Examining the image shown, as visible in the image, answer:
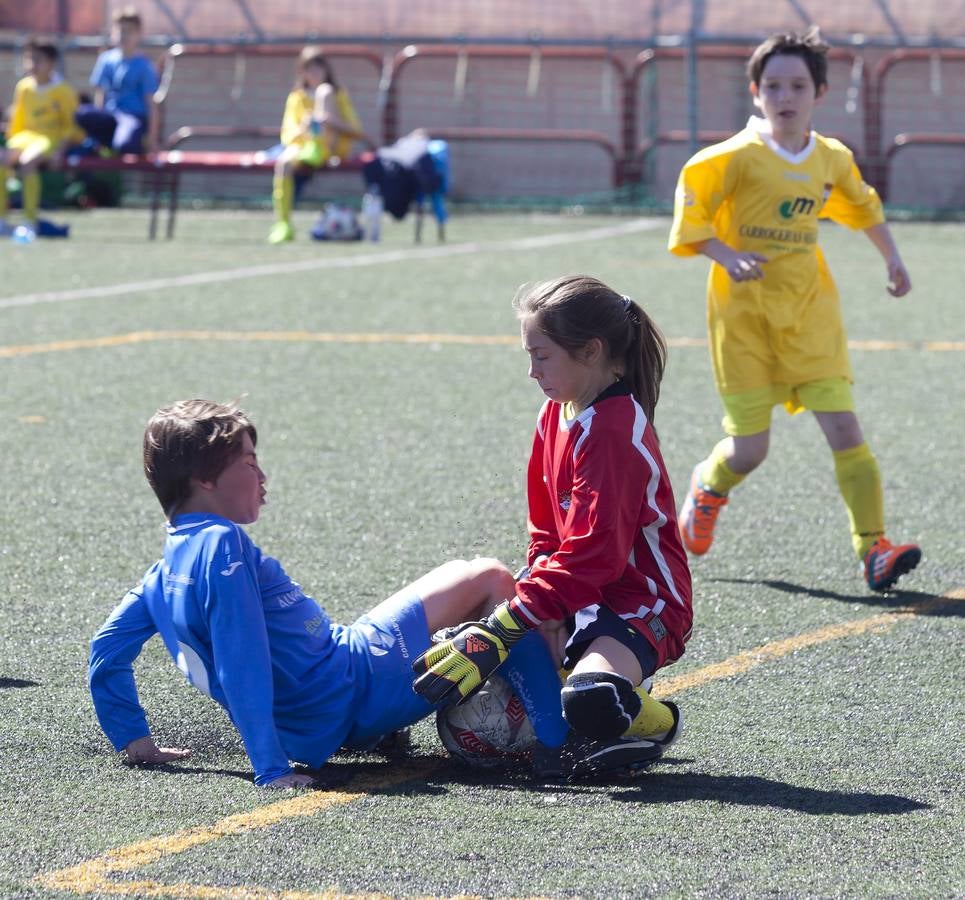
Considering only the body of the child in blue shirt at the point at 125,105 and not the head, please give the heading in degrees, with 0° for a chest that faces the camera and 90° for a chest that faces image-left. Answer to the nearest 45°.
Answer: approximately 0°

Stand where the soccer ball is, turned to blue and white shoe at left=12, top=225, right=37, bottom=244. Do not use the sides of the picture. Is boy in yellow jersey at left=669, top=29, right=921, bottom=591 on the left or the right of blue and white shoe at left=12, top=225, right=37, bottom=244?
right

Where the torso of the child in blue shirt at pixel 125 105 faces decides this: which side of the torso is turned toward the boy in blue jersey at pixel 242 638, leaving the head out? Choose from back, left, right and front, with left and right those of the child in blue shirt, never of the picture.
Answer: front

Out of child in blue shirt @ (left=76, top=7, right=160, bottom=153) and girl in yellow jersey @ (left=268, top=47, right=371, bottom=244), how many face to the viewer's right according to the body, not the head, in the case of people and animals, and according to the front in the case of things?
0

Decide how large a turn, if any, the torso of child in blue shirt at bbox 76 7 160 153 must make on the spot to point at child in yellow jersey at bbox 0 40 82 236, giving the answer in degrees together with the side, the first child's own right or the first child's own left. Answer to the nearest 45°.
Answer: approximately 90° to the first child's own right

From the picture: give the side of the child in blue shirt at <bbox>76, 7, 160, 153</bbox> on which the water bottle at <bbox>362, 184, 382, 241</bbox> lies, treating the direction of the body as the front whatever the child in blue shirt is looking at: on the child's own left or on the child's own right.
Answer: on the child's own left

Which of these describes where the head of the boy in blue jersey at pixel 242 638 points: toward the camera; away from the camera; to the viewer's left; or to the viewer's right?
to the viewer's right

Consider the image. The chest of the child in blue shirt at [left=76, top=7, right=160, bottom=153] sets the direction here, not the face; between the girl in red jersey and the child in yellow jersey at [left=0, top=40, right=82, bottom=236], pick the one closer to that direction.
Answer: the girl in red jersey

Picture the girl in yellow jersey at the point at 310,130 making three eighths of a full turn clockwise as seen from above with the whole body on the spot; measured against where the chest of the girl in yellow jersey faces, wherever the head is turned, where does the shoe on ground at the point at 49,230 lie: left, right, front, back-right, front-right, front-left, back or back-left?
left

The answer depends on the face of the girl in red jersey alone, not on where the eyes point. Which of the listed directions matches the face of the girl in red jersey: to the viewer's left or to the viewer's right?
to the viewer's left

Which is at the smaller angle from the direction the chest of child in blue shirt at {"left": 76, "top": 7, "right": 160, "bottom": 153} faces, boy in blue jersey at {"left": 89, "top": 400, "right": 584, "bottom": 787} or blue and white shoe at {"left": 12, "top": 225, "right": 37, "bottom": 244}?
the boy in blue jersey

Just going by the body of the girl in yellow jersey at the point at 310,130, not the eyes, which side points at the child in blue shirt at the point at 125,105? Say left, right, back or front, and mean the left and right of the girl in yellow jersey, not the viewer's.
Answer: right

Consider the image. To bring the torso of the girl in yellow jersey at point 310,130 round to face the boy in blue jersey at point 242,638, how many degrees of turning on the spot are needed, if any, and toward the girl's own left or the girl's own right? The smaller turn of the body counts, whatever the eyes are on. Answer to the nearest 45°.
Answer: approximately 45° to the girl's own left

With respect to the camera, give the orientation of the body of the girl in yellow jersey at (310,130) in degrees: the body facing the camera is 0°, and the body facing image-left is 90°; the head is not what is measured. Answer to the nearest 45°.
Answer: approximately 45°

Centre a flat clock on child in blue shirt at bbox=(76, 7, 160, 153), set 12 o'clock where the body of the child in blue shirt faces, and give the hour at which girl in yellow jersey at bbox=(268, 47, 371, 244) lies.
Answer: The girl in yellow jersey is roughly at 10 o'clock from the child in blue shirt.

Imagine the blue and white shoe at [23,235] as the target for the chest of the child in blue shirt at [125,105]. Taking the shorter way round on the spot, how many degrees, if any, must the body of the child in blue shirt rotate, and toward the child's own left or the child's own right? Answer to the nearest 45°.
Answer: approximately 45° to the child's own right
